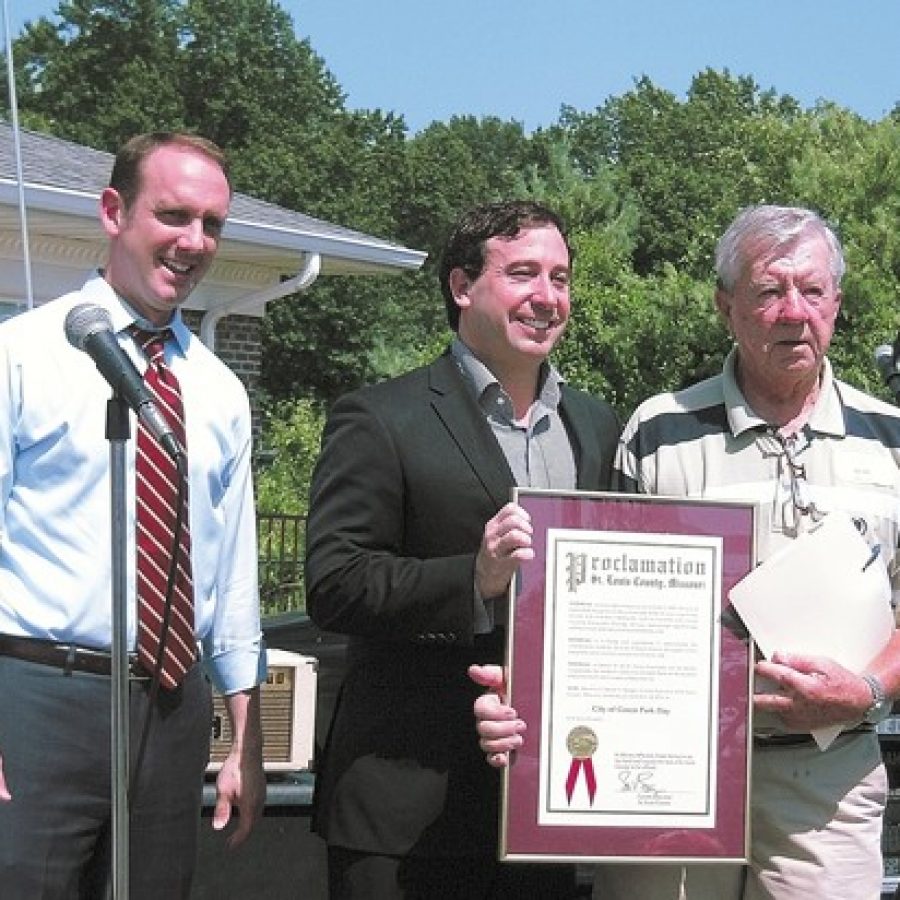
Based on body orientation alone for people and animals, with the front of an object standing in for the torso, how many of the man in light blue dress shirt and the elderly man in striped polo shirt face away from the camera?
0

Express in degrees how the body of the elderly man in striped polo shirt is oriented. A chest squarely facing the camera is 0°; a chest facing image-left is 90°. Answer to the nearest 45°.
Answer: approximately 0°

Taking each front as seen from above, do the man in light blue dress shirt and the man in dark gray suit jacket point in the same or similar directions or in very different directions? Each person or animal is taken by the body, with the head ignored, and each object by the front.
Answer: same or similar directions

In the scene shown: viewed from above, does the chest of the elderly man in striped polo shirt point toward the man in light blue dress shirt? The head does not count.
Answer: no

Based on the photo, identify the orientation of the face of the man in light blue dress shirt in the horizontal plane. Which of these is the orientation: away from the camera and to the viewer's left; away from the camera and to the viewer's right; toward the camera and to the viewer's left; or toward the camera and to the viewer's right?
toward the camera and to the viewer's right

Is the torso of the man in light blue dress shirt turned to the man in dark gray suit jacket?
no

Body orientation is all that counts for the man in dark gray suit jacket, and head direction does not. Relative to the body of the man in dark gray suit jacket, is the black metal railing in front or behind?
behind

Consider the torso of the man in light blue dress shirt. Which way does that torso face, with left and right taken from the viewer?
facing the viewer and to the right of the viewer

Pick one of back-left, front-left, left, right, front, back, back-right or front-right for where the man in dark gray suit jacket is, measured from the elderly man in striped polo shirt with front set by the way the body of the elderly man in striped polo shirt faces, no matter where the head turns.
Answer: right

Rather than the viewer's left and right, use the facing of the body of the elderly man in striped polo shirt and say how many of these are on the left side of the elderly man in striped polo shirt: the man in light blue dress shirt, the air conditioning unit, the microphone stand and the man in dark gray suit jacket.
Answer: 0

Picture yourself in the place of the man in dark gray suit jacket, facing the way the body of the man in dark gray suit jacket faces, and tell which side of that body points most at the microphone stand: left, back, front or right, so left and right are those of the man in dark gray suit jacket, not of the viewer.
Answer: right

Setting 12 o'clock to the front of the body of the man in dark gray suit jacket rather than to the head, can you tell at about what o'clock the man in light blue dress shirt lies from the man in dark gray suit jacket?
The man in light blue dress shirt is roughly at 4 o'clock from the man in dark gray suit jacket.

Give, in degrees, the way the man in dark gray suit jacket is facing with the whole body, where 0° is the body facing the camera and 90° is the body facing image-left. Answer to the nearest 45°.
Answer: approximately 315°

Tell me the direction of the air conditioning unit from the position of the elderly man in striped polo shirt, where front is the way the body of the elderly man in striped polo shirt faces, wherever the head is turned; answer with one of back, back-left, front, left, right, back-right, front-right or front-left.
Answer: back-right

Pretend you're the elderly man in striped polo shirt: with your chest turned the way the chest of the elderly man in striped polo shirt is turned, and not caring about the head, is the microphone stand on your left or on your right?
on your right

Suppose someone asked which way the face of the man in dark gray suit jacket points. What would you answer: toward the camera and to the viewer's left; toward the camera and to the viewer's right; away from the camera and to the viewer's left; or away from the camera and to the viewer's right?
toward the camera and to the viewer's right

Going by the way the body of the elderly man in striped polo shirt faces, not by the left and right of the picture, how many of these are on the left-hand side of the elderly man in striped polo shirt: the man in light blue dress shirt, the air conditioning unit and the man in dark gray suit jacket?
0

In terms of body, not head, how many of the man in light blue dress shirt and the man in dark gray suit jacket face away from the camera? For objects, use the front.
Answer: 0

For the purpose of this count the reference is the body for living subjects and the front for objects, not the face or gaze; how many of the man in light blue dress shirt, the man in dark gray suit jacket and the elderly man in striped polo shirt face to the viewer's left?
0

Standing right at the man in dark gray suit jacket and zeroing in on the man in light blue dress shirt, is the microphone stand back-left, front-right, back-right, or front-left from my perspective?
front-left
